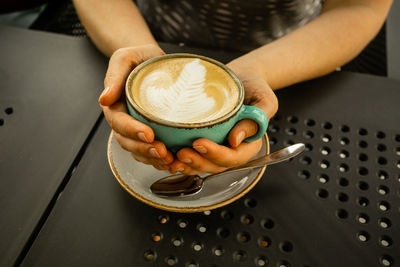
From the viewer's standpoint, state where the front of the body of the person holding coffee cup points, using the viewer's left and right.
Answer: facing the viewer
